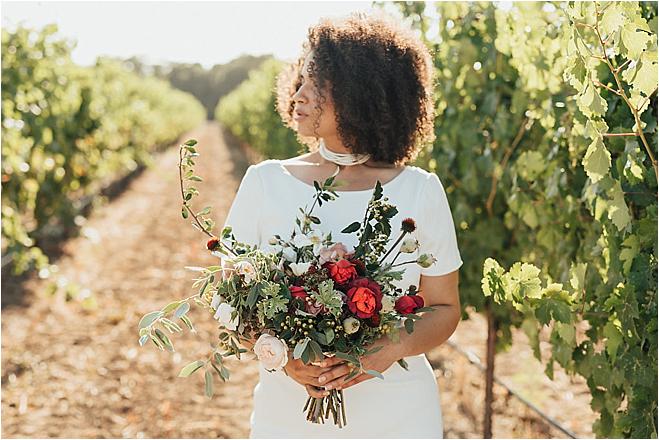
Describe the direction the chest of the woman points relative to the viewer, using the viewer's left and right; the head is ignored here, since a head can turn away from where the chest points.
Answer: facing the viewer

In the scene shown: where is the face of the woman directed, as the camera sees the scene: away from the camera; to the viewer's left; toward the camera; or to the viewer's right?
to the viewer's left
